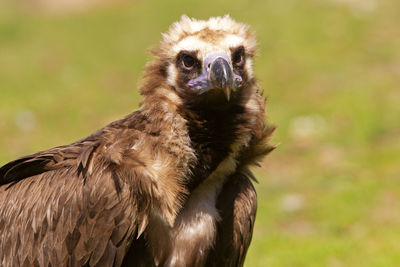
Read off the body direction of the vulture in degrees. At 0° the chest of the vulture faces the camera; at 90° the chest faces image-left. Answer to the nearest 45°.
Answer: approximately 315°
